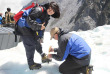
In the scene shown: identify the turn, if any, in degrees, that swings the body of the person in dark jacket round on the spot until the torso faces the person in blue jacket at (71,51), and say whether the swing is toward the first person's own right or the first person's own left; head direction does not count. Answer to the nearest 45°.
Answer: approximately 45° to the first person's own right

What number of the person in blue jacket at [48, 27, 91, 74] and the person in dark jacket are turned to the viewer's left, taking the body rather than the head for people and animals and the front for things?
1

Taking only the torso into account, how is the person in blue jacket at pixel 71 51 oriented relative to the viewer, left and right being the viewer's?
facing to the left of the viewer

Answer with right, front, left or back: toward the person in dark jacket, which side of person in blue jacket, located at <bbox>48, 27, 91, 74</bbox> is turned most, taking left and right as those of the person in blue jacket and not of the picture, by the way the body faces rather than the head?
front

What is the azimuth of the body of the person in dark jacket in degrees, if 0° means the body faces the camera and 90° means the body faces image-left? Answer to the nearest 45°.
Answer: approximately 270°

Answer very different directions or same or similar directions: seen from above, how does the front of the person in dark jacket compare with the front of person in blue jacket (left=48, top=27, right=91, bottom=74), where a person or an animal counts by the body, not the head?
very different directions
